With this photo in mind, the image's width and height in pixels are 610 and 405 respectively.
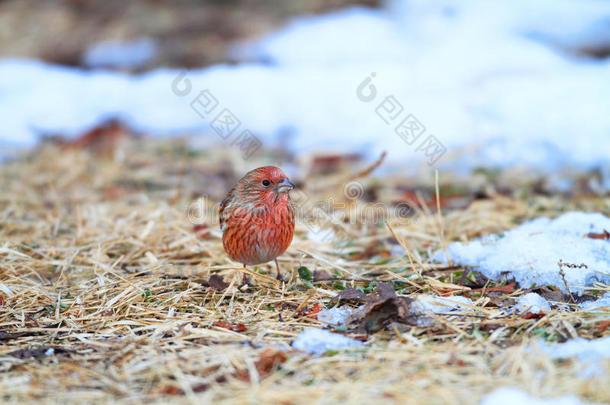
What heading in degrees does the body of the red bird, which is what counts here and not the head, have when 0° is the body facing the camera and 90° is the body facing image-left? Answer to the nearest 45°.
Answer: approximately 315°

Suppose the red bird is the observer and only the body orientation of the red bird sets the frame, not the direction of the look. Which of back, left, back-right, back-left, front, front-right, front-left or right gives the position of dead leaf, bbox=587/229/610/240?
front-left

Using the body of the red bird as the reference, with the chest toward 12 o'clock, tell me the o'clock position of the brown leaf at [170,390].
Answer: The brown leaf is roughly at 2 o'clock from the red bird.

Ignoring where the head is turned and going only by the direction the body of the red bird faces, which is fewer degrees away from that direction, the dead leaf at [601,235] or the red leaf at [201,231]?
the dead leaf

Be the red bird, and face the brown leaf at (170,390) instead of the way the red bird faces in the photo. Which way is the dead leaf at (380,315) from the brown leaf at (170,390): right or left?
left

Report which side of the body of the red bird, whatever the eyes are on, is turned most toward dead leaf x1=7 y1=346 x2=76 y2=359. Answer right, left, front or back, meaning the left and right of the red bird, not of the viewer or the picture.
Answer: right
